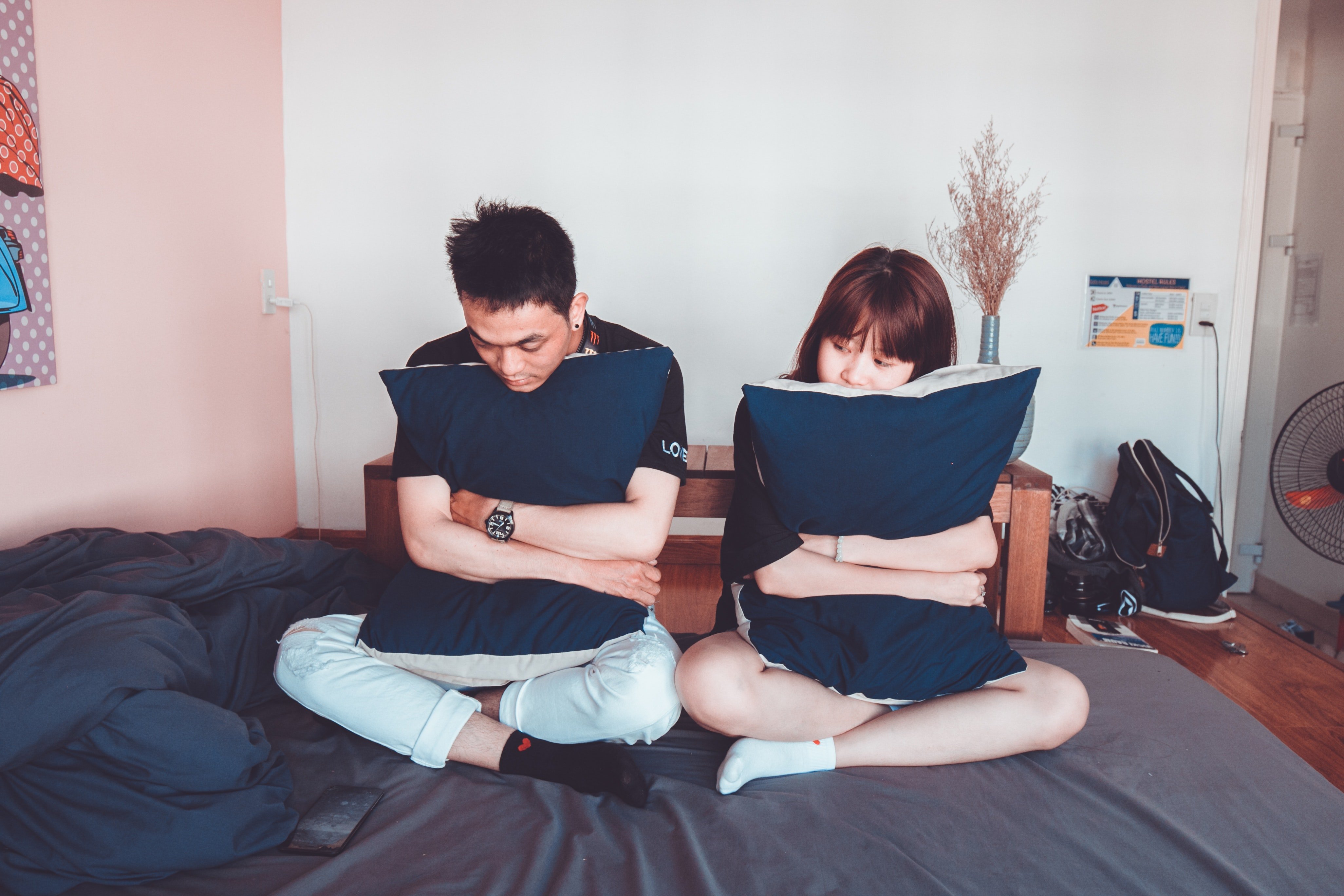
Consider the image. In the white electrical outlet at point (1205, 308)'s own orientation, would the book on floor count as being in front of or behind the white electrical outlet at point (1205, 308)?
in front

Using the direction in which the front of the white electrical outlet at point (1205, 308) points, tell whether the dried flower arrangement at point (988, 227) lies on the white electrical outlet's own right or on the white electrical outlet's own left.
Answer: on the white electrical outlet's own right

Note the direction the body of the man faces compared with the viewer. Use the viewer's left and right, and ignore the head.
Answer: facing the viewer

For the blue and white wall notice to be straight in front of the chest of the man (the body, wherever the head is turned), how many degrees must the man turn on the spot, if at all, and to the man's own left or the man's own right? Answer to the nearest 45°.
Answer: approximately 135° to the man's own left

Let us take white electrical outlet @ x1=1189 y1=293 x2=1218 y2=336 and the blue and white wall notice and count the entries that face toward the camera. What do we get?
2

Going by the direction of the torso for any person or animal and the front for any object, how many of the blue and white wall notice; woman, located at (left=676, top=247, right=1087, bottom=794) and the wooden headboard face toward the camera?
3

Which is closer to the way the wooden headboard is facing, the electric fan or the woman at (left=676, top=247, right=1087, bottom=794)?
the woman

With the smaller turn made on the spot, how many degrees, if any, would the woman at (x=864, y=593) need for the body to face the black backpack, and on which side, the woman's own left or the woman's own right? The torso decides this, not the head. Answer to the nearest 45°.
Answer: approximately 135° to the woman's own left

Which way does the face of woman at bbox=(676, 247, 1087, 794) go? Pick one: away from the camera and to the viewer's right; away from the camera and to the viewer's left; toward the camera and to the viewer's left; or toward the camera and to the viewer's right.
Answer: toward the camera and to the viewer's left

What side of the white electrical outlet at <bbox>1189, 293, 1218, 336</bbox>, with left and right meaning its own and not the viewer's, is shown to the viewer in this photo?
front

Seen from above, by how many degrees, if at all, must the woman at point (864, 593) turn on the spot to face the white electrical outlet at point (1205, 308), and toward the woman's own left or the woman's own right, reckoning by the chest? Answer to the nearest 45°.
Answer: approximately 135° to the woman's own left

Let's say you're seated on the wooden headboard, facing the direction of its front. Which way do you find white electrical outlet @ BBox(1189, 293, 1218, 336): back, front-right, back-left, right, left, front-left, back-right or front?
back-left
